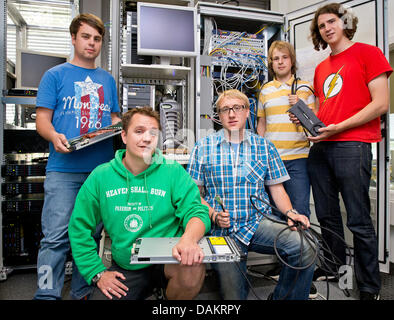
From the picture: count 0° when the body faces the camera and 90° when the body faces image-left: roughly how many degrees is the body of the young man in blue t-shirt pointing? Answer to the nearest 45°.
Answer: approximately 315°

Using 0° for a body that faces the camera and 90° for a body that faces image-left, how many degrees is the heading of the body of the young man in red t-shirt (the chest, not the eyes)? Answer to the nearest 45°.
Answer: approximately 45°

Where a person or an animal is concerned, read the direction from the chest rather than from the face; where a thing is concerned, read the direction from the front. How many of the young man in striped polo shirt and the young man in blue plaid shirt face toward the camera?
2
